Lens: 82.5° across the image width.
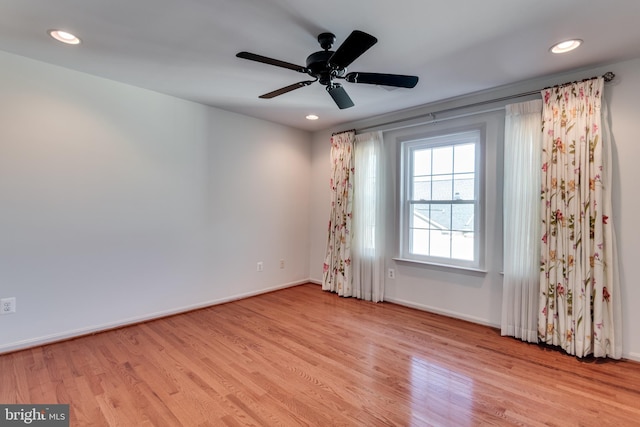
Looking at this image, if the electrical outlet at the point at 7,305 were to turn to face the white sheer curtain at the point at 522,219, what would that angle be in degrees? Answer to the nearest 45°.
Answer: approximately 45° to its left

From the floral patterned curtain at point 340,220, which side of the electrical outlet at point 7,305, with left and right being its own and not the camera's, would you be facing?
left

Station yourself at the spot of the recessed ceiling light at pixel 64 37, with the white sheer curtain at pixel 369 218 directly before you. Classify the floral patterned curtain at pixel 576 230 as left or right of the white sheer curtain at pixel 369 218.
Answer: right

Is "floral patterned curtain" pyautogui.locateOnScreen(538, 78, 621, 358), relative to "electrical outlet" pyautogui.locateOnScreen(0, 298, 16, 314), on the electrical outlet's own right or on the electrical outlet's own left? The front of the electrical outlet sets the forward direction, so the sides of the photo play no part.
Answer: on the electrical outlet's own left

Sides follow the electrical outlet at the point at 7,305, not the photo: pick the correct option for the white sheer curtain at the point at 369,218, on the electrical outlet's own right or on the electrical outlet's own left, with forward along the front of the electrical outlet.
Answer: on the electrical outlet's own left

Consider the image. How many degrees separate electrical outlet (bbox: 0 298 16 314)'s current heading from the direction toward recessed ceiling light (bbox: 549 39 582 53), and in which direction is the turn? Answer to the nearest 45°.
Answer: approximately 45° to its left
